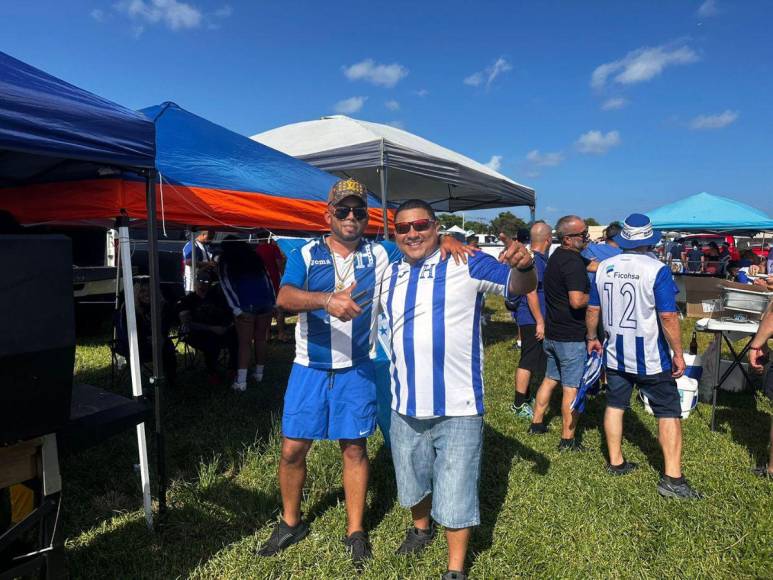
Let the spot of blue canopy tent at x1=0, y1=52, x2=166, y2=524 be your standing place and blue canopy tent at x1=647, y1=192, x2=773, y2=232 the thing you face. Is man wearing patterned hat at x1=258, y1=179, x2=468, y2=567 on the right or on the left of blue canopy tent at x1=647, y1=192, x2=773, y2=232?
right

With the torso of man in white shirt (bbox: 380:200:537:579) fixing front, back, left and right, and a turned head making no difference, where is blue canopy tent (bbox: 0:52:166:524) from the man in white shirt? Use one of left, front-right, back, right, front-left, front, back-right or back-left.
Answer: right

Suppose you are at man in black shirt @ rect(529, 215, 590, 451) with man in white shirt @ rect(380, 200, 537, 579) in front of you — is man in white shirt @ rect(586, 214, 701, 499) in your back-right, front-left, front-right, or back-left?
front-left

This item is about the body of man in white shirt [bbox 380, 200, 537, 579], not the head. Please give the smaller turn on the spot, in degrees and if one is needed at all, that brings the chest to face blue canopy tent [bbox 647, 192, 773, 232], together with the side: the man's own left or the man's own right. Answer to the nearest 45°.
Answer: approximately 135° to the man's own left

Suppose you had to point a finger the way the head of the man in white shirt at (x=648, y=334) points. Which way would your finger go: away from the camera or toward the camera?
away from the camera

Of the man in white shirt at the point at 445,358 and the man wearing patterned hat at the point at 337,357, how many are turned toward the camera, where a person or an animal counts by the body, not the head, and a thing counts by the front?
2

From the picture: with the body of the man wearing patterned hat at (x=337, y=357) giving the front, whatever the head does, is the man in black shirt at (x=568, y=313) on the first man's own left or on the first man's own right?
on the first man's own left

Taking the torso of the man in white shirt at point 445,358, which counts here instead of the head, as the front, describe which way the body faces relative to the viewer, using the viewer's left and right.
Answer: facing the viewer

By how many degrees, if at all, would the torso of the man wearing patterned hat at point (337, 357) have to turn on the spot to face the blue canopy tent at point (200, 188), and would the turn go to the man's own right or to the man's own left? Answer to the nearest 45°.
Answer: approximately 135° to the man's own right

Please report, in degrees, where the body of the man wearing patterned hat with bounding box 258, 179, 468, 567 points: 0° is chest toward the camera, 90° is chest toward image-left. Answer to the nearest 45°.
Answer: approximately 0°

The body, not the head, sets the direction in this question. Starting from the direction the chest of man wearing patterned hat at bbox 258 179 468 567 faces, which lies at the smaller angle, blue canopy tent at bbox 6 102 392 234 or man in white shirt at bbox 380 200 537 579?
the man in white shirt

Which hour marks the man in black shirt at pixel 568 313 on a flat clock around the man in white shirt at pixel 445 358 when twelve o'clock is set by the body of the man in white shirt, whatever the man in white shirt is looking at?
The man in black shirt is roughly at 7 o'clock from the man in white shirt.

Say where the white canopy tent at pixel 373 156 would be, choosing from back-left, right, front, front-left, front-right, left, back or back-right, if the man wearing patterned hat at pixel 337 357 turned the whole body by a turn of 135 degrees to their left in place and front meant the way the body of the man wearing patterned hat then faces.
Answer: front-left

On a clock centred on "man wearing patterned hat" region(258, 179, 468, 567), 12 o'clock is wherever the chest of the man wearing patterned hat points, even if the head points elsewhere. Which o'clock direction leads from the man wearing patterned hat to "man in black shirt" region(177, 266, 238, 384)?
The man in black shirt is roughly at 5 o'clock from the man wearing patterned hat.
